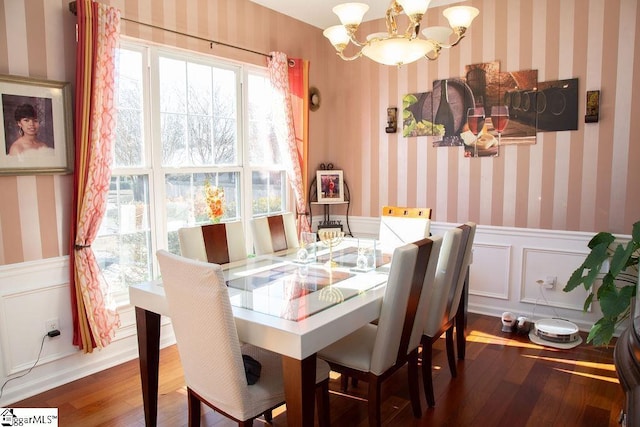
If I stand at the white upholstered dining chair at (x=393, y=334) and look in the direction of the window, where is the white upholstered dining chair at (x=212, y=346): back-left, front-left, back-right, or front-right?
front-left

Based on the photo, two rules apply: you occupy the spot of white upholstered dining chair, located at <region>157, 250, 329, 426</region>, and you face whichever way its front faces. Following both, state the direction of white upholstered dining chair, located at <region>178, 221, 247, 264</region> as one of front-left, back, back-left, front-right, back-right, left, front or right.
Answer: front-left

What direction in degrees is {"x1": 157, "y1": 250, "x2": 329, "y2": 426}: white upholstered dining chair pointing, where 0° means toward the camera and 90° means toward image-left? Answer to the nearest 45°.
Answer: approximately 225°

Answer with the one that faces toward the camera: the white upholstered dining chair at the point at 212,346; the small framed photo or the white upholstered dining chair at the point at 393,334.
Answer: the small framed photo

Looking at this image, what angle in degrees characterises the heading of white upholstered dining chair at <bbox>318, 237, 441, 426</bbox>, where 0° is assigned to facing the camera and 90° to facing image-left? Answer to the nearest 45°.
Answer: approximately 135°

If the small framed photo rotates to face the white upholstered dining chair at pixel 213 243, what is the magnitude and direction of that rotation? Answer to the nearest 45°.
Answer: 0° — it already faces it

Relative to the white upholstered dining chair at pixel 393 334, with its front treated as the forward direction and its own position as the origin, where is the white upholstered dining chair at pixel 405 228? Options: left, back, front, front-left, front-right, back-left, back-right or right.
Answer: front-right

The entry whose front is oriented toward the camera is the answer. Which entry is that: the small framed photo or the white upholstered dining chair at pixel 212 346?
the small framed photo

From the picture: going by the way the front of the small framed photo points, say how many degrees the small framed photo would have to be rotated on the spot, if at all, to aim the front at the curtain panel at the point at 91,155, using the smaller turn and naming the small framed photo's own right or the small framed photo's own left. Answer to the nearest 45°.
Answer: approximately 45° to the small framed photo's own right

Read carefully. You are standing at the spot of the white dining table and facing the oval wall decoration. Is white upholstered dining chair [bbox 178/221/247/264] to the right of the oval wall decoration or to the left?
left

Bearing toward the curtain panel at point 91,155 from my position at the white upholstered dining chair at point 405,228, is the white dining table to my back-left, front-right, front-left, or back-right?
front-left

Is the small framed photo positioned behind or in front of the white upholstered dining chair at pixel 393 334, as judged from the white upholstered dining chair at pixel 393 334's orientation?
in front

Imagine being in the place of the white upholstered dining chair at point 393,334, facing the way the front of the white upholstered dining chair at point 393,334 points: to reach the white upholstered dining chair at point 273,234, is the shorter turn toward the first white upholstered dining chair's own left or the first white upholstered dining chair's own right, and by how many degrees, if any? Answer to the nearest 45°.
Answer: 0° — it already faces it

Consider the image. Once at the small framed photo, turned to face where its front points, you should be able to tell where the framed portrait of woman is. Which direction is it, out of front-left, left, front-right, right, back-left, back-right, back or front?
front-right

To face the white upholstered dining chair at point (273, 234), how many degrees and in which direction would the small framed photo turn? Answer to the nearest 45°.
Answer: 0° — it already faces it

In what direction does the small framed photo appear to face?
toward the camera

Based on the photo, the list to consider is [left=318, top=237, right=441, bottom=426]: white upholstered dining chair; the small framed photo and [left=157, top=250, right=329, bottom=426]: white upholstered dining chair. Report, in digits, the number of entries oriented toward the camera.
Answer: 1

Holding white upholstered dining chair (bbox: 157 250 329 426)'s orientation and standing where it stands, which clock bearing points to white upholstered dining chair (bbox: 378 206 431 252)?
white upholstered dining chair (bbox: 378 206 431 252) is roughly at 12 o'clock from white upholstered dining chair (bbox: 157 250 329 426).

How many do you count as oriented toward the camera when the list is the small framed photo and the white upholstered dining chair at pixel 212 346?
1
